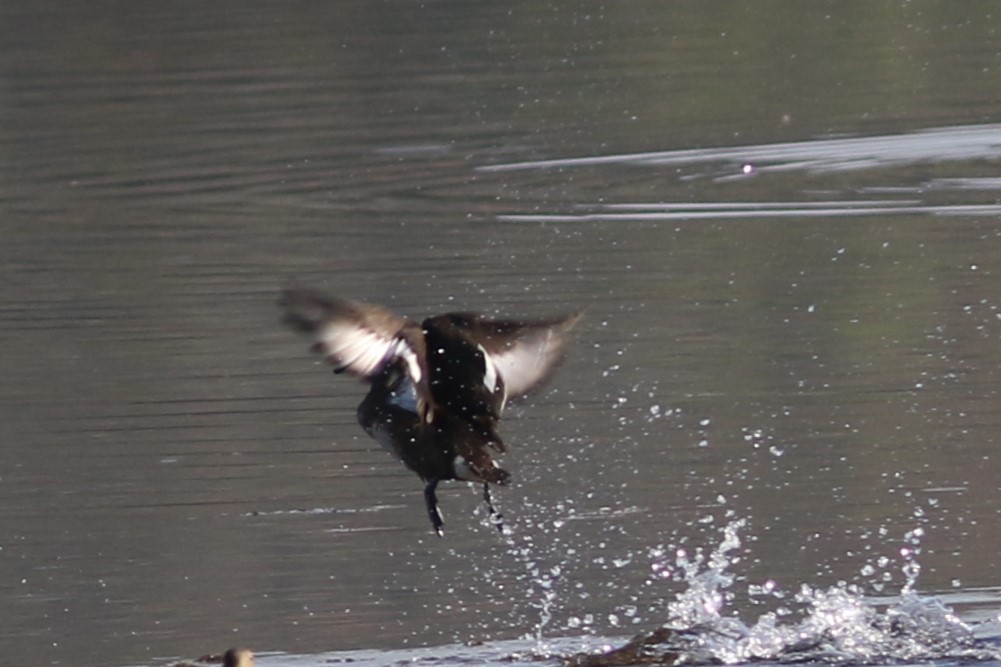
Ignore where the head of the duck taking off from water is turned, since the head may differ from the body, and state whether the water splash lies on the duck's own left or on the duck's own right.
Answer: on the duck's own right

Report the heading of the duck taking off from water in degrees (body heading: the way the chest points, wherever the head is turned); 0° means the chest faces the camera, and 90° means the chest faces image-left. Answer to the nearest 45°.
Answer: approximately 135°
